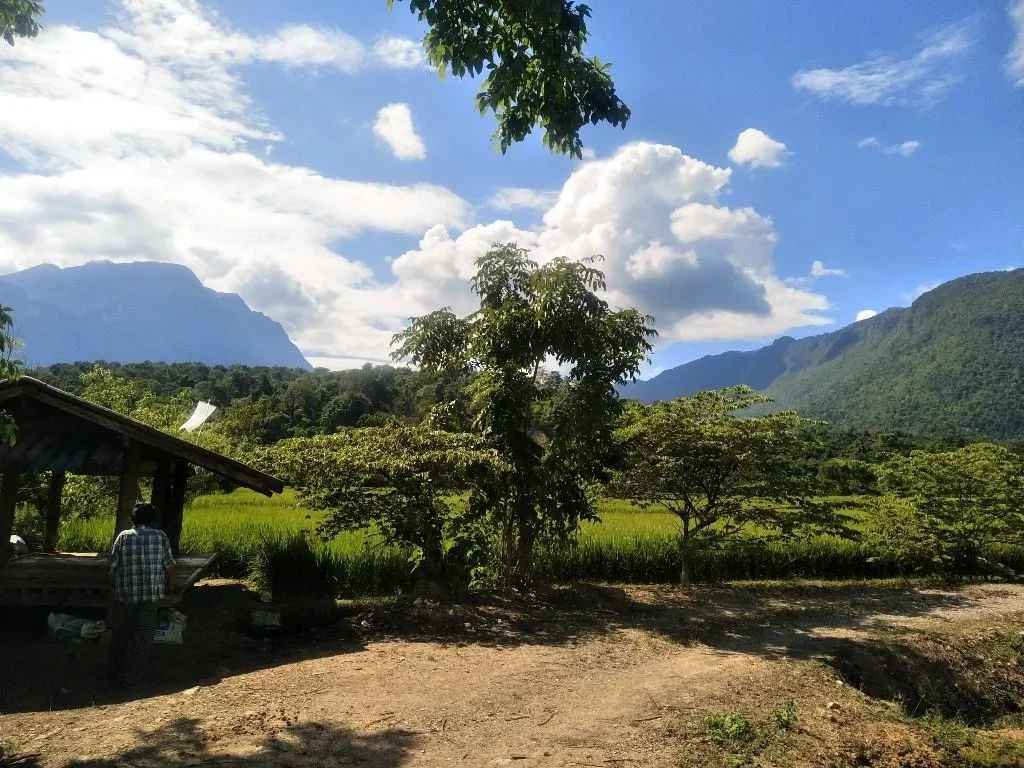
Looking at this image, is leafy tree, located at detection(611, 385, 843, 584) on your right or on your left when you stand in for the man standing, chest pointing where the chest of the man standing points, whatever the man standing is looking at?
on your right

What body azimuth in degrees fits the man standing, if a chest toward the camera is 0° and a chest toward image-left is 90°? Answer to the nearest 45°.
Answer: approximately 180°

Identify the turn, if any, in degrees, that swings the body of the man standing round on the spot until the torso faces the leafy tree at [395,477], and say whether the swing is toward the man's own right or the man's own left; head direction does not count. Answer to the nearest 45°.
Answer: approximately 45° to the man's own right

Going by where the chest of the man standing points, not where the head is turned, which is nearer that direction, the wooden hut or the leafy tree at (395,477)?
the wooden hut

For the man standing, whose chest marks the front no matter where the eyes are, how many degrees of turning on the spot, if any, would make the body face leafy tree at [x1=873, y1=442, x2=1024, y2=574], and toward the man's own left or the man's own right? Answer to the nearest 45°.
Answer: approximately 90° to the man's own right

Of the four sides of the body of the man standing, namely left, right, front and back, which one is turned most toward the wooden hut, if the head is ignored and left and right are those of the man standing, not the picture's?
front

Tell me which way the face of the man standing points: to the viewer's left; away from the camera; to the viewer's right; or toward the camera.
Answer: away from the camera
